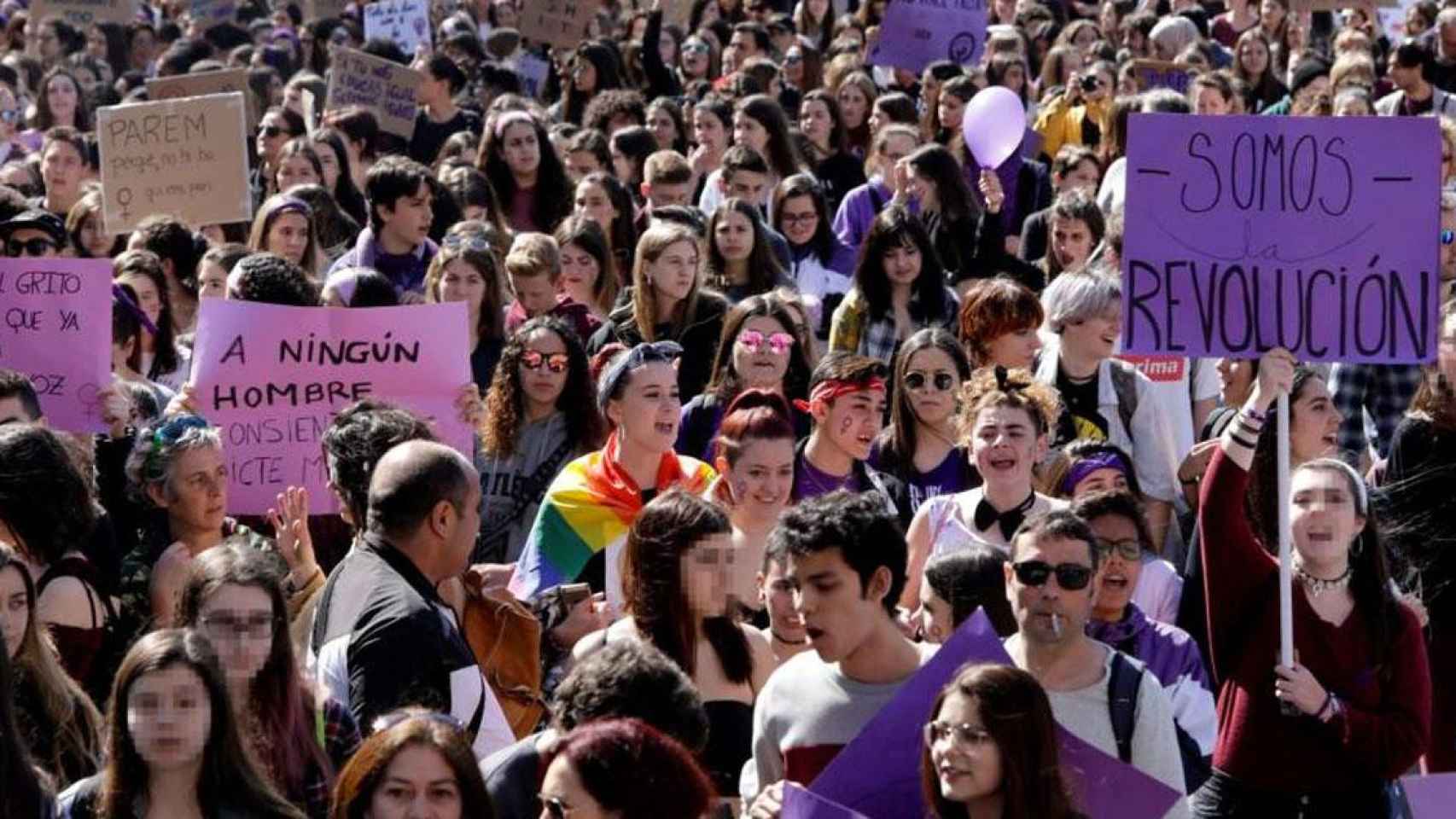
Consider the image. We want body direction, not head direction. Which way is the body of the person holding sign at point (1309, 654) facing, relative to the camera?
toward the camera

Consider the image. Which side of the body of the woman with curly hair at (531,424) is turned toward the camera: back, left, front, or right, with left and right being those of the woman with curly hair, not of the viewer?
front

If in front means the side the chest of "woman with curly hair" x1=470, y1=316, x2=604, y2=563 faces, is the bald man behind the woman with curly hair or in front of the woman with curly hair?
in front

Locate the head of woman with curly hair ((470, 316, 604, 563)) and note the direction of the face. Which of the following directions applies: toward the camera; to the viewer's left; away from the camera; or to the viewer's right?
toward the camera
